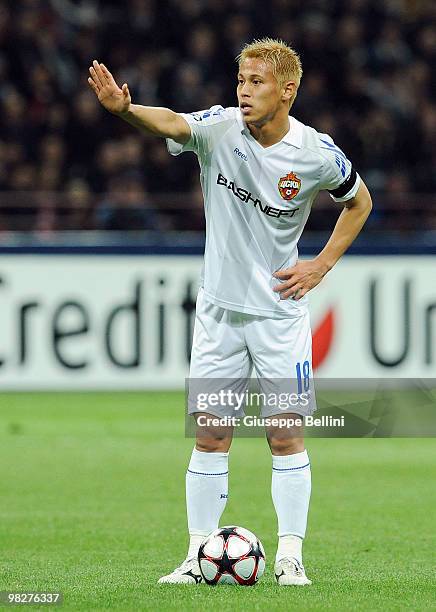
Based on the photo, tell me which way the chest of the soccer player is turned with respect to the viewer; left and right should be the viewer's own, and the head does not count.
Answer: facing the viewer

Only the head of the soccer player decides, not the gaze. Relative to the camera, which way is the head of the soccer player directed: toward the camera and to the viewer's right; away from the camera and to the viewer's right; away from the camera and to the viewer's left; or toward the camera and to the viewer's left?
toward the camera and to the viewer's left
